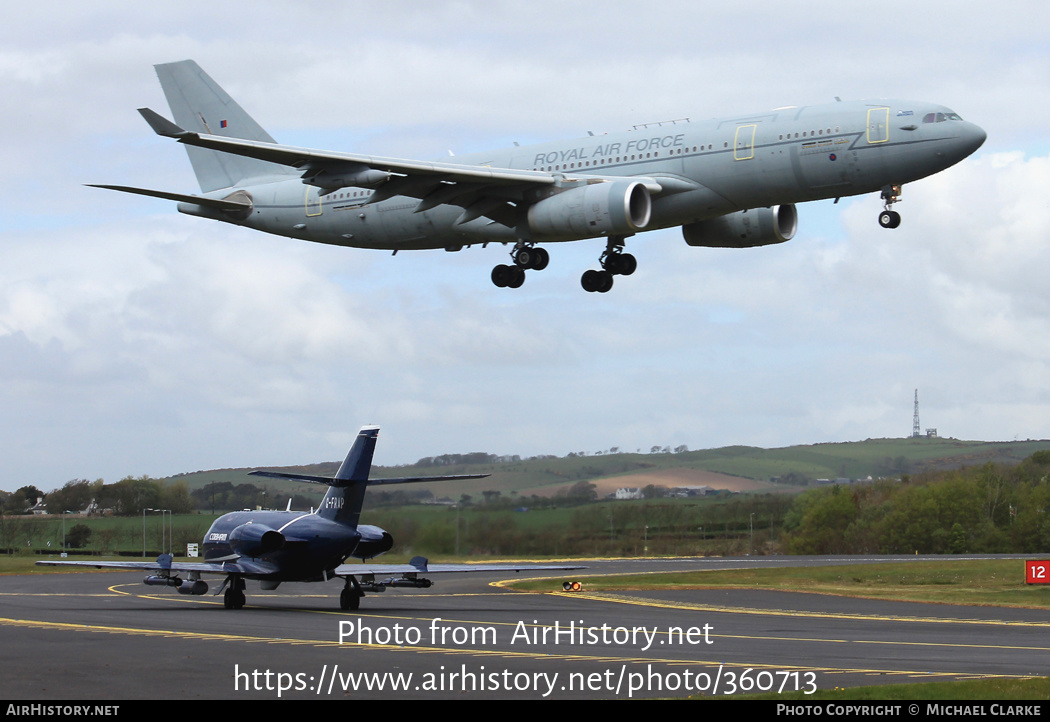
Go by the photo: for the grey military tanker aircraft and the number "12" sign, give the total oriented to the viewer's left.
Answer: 0

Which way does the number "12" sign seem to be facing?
toward the camera

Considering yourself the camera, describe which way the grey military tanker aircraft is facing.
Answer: facing the viewer and to the right of the viewer
